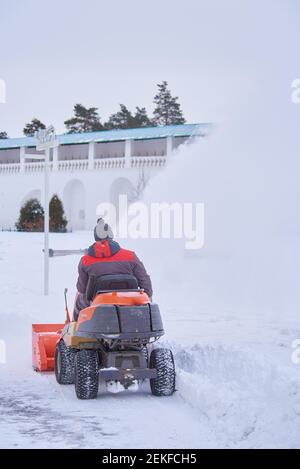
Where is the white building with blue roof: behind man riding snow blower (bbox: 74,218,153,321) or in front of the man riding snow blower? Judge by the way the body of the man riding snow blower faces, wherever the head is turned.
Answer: in front

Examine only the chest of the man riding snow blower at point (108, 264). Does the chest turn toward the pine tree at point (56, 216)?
yes

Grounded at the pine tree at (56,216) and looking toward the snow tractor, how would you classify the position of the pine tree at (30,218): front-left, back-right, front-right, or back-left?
back-right

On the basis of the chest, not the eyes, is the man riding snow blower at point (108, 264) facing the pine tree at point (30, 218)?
yes

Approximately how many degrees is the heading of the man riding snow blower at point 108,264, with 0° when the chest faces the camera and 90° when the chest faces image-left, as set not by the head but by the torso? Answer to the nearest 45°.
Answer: approximately 180°
